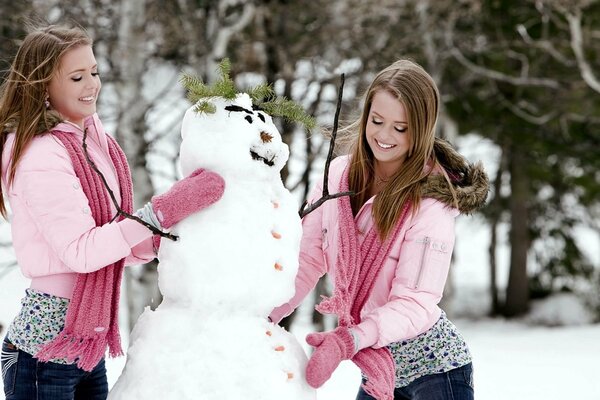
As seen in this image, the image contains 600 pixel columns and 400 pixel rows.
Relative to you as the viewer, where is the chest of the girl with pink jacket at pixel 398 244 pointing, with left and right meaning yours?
facing the viewer and to the left of the viewer

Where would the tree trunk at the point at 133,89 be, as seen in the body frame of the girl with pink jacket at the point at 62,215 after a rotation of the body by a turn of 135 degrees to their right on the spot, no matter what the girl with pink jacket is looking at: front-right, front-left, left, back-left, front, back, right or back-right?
back-right

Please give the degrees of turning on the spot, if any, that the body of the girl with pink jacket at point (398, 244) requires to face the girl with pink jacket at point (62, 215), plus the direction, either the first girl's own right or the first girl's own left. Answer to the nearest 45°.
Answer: approximately 45° to the first girl's own right

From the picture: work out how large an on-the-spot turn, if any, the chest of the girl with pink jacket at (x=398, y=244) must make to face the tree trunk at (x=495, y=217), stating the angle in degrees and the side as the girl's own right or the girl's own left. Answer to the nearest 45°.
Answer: approximately 135° to the girl's own right

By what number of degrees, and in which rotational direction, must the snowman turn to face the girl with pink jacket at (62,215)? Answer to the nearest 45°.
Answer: approximately 135° to its right

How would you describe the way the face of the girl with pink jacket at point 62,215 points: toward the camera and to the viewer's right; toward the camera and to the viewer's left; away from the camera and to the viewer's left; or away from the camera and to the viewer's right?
toward the camera and to the viewer's right

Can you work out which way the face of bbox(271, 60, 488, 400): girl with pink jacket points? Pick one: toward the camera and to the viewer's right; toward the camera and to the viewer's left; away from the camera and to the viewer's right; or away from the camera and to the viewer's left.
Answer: toward the camera and to the viewer's left

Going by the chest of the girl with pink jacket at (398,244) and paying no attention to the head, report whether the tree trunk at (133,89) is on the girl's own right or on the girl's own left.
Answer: on the girl's own right

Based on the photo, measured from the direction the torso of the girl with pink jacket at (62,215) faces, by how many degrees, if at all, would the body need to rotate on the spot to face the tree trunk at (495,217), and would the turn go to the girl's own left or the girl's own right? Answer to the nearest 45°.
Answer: approximately 45° to the girl's own left

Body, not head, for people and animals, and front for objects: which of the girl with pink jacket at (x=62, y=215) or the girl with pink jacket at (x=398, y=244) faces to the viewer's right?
the girl with pink jacket at (x=62, y=215)

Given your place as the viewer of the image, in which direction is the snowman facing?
facing the viewer and to the right of the viewer

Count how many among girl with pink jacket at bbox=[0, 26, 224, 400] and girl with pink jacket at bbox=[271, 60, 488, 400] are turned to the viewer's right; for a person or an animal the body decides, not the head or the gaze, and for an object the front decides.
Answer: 1

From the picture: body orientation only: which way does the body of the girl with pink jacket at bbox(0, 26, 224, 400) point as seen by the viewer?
to the viewer's right
